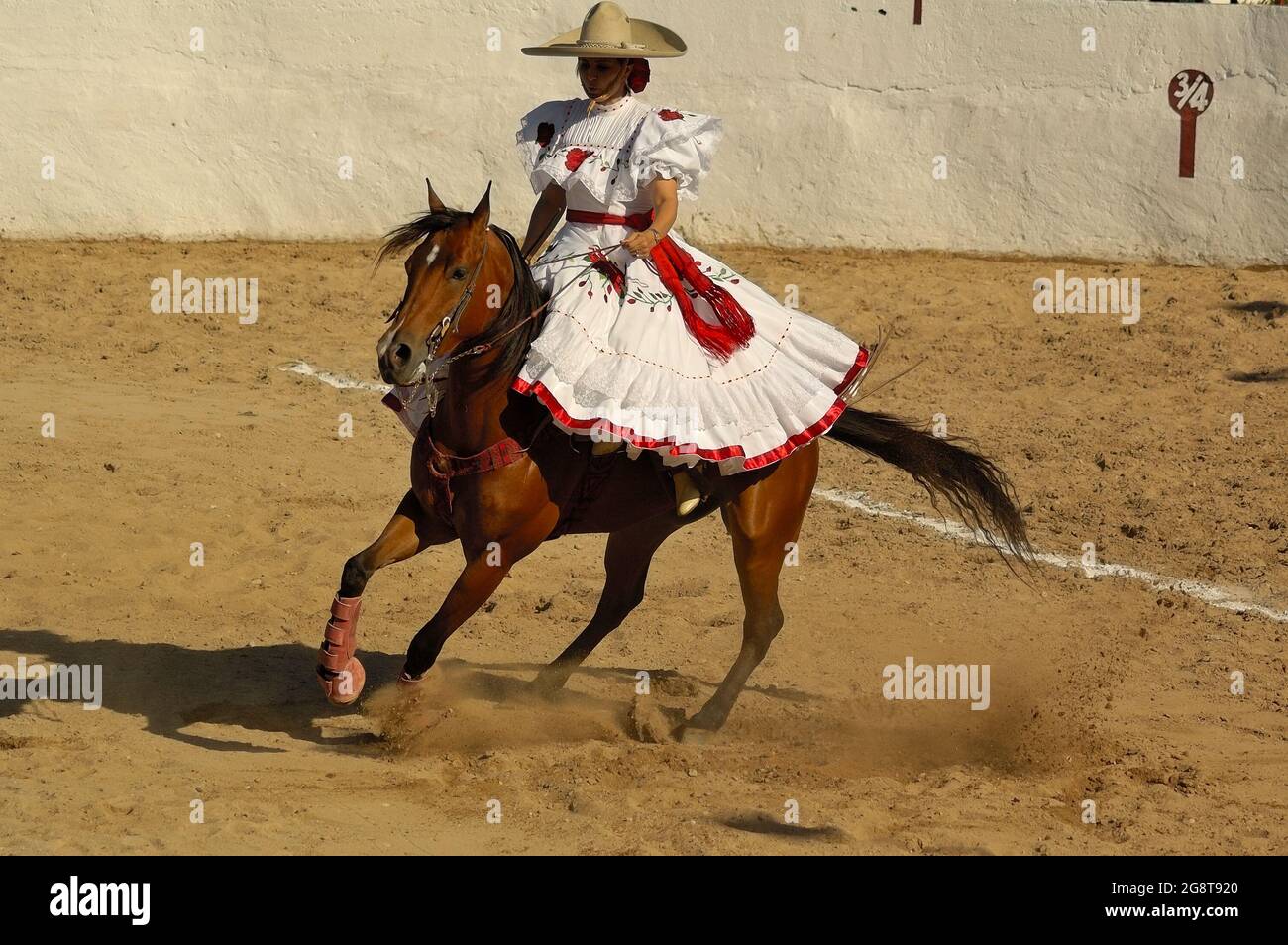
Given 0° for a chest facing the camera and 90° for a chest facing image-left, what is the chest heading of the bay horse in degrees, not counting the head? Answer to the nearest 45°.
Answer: approximately 45°

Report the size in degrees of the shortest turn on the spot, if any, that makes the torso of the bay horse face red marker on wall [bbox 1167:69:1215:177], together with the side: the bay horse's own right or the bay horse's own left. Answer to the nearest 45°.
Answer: approximately 180°
